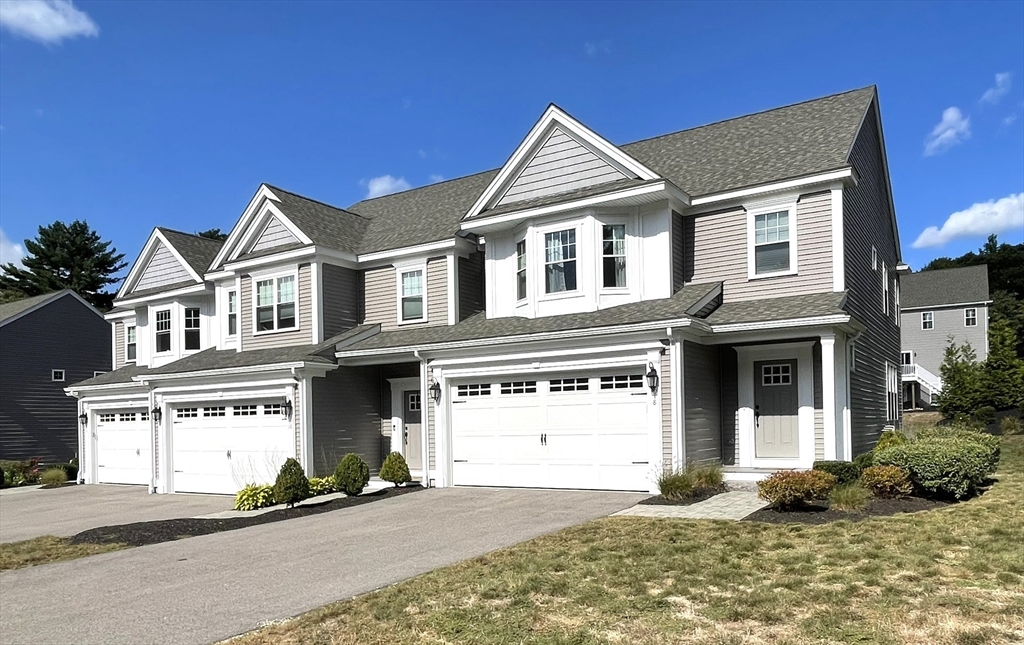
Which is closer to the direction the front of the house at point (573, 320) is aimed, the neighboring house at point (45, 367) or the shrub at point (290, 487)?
the shrub

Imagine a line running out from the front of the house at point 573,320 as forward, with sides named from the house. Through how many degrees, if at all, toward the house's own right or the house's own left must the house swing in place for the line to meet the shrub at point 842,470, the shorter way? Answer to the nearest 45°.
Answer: approximately 90° to the house's own left

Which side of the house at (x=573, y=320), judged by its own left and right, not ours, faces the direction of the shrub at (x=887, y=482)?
left

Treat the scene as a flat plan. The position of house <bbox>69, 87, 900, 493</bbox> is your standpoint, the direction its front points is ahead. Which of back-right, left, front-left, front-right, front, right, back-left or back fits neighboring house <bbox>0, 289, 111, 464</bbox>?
right

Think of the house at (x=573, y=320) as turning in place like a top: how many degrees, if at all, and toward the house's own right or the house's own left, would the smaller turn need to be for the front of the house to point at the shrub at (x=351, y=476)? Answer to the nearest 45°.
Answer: approximately 45° to the house's own right

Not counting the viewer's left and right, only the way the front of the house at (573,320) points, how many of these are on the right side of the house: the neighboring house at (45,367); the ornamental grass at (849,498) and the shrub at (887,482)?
1

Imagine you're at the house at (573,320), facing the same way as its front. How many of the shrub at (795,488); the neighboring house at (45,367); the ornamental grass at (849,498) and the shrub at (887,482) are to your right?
1

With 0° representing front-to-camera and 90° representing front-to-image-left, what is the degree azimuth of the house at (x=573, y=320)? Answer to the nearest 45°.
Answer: approximately 45°

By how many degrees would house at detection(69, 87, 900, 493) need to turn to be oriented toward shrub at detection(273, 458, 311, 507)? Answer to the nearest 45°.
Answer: approximately 45° to its right
